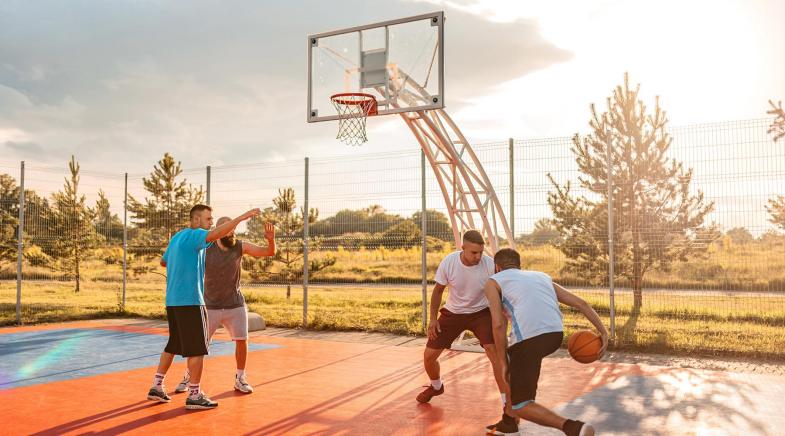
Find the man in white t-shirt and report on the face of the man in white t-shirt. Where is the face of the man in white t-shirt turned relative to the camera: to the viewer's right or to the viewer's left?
to the viewer's right

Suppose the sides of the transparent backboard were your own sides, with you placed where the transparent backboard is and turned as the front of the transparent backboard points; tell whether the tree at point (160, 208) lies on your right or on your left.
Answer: on your right

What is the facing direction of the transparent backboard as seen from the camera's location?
facing the viewer and to the left of the viewer

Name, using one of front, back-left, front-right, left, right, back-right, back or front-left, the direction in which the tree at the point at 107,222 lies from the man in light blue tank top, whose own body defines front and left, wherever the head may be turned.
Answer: front

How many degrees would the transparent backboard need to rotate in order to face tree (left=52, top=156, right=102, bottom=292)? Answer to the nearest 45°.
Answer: approximately 90° to its right

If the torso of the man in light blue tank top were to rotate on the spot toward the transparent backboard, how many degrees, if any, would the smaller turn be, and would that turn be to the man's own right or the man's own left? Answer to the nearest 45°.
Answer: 0° — they already face it

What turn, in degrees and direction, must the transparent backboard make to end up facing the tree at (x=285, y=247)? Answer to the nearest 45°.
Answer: approximately 135° to its right

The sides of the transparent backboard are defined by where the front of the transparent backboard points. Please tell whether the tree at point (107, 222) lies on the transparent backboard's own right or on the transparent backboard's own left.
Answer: on the transparent backboard's own right

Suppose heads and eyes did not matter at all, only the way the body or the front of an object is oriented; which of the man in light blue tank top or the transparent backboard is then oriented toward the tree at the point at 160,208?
the man in light blue tank top

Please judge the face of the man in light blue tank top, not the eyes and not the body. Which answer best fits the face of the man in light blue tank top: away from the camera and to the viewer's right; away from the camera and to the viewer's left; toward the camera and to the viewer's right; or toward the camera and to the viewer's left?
away from the camera and to the viewer's left

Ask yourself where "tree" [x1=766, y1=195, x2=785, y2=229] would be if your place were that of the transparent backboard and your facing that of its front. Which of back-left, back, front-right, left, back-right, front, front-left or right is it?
back-left

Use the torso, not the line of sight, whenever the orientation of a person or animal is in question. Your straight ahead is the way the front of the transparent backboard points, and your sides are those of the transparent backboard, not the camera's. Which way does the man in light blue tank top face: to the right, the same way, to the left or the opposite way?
to the right

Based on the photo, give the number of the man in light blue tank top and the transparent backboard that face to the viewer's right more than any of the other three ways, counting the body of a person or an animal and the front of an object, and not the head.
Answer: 0

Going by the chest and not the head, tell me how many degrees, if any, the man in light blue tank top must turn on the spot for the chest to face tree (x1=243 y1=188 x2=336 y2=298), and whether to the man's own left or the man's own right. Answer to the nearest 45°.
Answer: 0° — they already face it

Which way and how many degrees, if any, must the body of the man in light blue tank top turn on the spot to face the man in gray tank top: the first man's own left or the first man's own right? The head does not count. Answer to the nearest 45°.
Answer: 0° — they already face them

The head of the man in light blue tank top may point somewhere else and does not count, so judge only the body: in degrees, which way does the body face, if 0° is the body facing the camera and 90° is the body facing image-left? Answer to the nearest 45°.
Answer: approximately 135°

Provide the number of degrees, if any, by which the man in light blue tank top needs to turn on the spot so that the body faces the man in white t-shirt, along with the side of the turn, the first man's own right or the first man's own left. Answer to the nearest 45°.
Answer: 0° — they already face them
